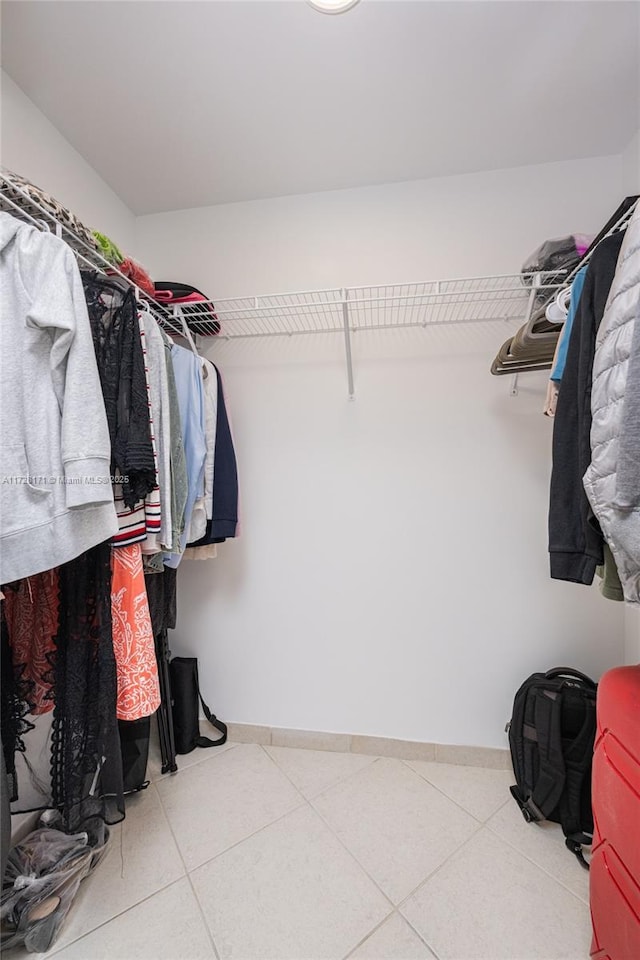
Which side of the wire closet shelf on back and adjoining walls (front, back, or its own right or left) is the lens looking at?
front

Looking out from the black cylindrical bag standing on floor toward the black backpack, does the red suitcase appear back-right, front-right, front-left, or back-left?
front-right

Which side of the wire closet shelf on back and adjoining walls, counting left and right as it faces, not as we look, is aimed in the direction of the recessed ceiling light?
front

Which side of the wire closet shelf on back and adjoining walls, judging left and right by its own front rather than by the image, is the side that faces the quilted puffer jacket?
left
